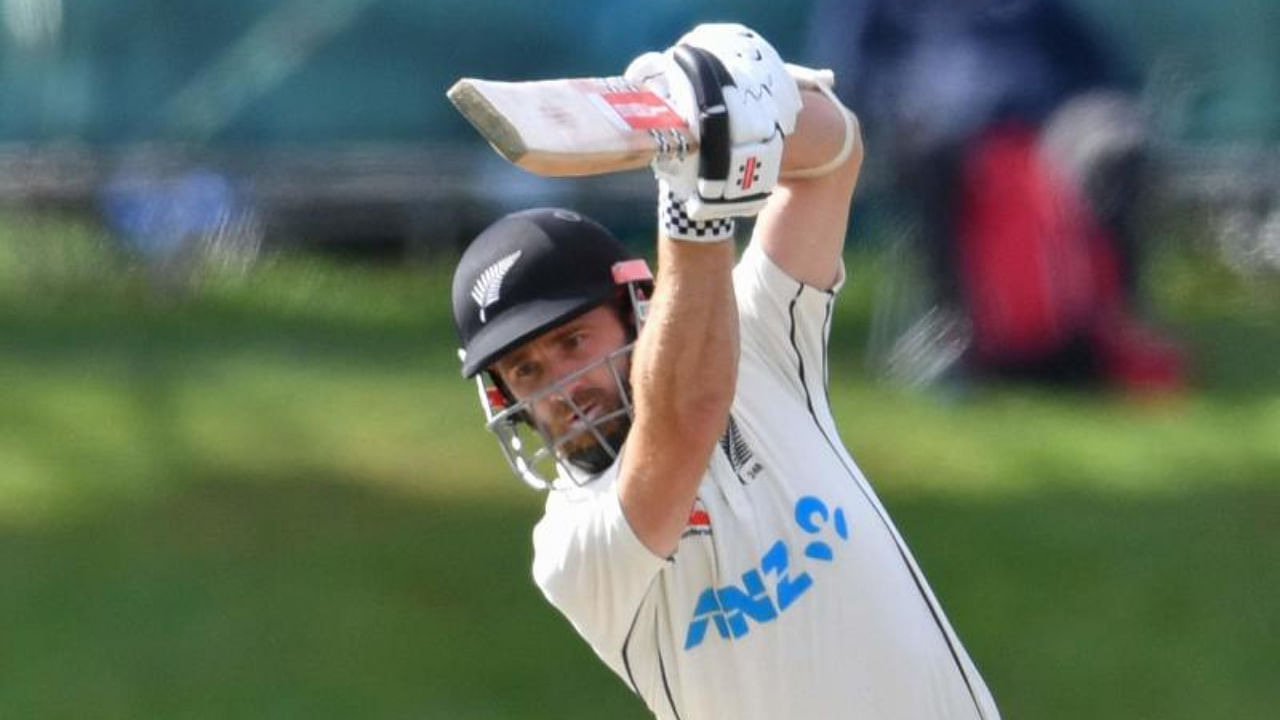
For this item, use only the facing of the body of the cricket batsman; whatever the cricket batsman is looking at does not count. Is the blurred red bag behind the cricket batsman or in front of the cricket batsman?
behind

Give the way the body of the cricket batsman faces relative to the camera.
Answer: toward the camera

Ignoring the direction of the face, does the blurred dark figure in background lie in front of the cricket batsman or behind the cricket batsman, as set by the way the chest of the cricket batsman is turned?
behind
